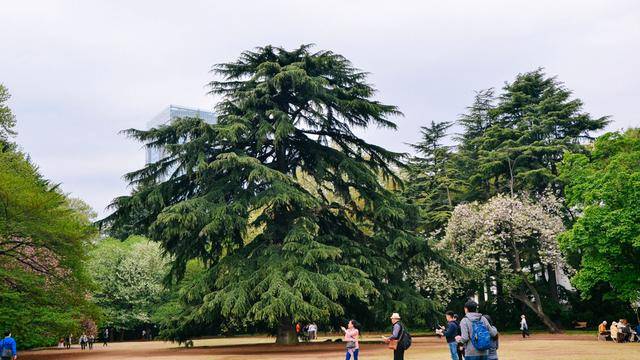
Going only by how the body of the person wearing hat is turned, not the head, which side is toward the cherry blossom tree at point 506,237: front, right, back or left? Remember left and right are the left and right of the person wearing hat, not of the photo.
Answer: right

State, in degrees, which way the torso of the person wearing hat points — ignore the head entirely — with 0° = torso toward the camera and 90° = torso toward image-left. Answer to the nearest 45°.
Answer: approximately 90°

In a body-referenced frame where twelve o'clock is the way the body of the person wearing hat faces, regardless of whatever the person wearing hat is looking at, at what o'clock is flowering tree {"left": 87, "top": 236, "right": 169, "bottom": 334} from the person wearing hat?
The flowering tree is roughly at 2 o'clock from the person wearing hat.

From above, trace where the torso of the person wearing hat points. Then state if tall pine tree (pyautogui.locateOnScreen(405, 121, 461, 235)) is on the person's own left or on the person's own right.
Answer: on the person's own right

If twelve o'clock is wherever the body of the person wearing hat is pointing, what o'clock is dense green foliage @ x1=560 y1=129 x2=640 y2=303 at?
The dense green foliage is roughly at 4 o'clock from the person wearing hat.

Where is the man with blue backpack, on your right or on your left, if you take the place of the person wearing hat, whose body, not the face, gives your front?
on your left

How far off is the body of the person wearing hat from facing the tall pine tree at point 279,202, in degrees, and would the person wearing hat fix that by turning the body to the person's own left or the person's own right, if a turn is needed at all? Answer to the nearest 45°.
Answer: approximately 90° to the person's own right

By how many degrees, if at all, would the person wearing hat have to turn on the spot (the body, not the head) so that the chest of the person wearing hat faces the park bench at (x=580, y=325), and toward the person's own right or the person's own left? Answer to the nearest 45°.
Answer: approximately 90° to the person's own right

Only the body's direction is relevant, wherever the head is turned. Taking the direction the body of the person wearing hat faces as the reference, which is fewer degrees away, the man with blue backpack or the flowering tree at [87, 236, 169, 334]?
the flowering tree
